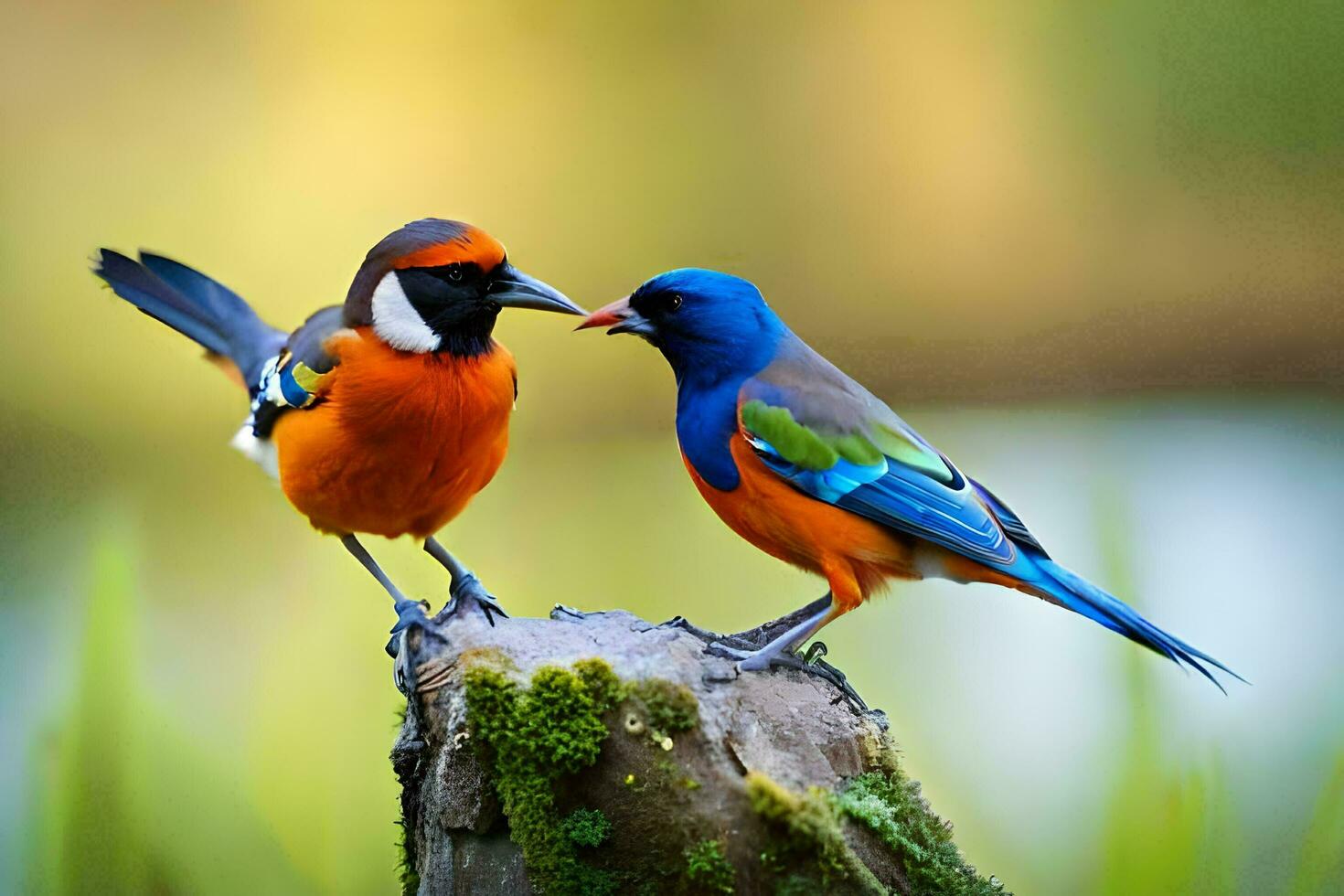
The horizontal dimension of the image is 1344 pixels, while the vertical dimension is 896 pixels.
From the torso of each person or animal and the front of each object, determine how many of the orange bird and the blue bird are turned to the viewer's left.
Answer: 1

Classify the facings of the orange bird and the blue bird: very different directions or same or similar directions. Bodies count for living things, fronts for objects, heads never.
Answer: very different directions

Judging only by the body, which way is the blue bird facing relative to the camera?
to the viewer's left

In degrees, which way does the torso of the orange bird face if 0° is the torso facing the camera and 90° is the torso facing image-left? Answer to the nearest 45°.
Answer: approximately 315°

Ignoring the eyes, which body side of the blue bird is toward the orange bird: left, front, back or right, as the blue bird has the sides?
front
